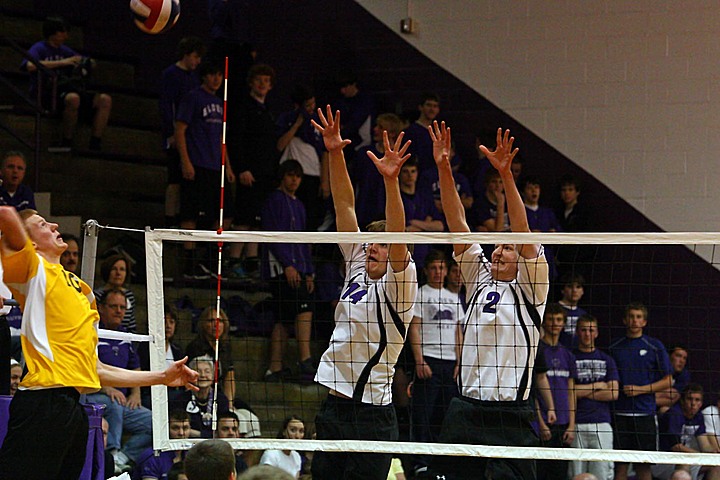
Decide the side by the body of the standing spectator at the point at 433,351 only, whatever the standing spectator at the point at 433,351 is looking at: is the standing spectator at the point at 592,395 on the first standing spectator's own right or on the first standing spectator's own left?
on the first standing spectator's own left

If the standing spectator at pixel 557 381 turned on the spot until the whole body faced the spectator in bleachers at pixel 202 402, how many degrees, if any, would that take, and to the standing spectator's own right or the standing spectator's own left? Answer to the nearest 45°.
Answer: approximately 45° to the standing spectator's own right

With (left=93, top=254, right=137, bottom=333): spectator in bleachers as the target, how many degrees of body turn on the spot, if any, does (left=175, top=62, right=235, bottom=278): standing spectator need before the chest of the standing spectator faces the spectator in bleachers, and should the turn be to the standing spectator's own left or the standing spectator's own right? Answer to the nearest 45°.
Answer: approximately 90° to the standing spectator's own right

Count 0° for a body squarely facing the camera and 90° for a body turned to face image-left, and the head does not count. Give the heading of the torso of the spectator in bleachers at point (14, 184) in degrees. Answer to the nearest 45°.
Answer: approximately 0°

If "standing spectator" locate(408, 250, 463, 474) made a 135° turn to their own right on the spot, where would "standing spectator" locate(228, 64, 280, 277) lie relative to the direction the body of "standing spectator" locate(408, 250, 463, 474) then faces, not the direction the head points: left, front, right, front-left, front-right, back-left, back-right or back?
front

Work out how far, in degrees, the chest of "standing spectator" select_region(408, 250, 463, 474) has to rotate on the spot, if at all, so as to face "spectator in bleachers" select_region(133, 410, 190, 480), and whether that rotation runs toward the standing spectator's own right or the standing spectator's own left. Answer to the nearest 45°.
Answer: approximately 45° to the standing spectator's own right

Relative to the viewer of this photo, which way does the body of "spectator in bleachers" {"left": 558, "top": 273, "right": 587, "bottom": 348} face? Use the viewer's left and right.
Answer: facing the viewer

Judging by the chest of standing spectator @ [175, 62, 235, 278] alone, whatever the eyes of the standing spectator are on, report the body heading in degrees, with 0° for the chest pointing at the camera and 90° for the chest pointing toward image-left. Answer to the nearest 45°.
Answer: approximately 315°

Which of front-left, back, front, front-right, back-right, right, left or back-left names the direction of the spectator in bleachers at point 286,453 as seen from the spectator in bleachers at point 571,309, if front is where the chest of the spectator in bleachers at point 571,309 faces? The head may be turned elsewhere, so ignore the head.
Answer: front-right
